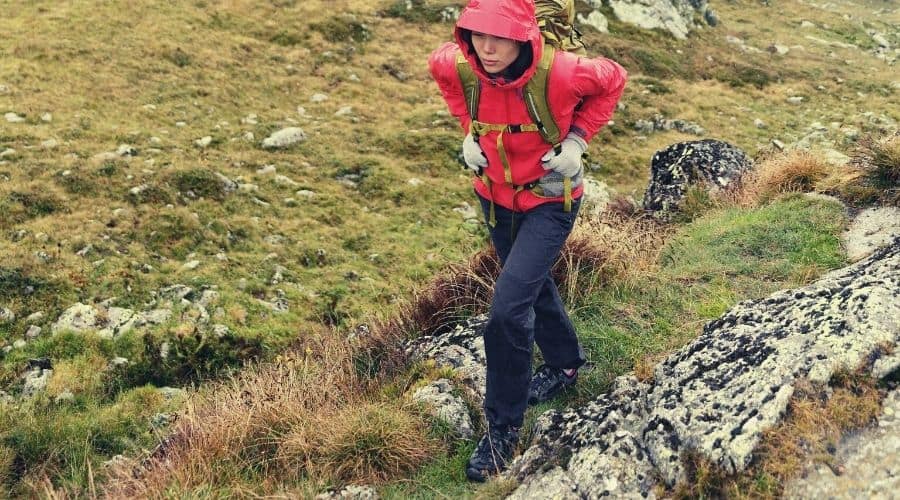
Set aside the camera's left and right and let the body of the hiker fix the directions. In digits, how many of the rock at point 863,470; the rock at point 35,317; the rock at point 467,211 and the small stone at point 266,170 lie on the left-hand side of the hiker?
1

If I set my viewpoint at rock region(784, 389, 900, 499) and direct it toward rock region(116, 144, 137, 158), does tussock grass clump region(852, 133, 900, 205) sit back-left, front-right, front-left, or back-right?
front-right

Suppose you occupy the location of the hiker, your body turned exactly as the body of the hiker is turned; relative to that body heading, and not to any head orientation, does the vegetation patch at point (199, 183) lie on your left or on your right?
on your right

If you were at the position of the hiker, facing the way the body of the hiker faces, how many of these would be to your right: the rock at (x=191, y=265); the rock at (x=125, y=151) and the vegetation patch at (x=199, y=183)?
3

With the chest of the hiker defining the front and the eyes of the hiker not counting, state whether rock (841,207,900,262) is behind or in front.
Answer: behind

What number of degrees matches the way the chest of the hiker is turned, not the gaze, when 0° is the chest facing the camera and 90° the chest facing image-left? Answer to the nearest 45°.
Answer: approximately 45°

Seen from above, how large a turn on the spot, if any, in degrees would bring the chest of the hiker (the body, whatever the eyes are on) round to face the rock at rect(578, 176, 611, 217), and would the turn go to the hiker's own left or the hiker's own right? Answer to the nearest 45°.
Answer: approximately 135° to the hiker's own right

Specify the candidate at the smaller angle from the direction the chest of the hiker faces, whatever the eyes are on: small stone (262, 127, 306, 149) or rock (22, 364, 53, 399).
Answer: the rock

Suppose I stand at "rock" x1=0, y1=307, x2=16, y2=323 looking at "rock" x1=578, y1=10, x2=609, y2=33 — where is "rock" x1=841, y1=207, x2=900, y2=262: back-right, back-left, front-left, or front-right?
front-right

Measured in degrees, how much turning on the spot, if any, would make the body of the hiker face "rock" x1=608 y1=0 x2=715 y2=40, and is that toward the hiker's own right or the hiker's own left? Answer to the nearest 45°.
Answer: approximately 135° to the hiker's own right

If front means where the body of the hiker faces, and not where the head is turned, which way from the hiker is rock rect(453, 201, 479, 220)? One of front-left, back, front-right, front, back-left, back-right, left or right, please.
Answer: back-right

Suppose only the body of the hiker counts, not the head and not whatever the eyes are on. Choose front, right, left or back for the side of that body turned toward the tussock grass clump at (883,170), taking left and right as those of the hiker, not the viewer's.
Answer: back

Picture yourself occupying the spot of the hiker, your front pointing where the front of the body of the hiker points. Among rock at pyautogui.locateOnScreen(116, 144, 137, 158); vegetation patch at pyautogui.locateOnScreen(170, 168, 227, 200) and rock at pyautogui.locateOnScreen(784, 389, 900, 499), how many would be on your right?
2
